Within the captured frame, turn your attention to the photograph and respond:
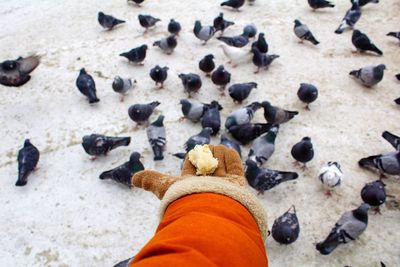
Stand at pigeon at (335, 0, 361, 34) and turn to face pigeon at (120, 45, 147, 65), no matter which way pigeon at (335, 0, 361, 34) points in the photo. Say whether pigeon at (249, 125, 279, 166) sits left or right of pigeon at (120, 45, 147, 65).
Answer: left

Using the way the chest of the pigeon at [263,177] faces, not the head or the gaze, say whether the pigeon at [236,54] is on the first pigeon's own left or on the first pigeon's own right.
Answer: on the first pigeon's own right

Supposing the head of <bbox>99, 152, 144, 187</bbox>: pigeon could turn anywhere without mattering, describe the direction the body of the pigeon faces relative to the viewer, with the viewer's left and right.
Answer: facing to the right of the viewer

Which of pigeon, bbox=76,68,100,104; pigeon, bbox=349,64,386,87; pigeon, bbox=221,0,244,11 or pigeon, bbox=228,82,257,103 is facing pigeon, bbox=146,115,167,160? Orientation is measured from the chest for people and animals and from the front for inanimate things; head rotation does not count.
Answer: pigeon, bbox=228,82,257,103

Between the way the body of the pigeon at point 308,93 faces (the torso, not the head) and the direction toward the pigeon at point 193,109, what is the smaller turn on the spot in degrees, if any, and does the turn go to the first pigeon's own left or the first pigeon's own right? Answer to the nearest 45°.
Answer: approximately 45° to the first pigeon's own right

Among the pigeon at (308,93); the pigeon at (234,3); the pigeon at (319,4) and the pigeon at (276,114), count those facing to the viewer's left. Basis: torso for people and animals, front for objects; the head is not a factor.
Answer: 2
